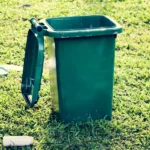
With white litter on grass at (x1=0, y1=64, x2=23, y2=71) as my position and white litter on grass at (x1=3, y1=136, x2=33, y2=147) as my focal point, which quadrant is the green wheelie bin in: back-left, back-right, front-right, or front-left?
front-left

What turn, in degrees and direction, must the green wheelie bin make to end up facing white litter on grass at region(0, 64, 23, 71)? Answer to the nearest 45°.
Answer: approximately 135° to its left

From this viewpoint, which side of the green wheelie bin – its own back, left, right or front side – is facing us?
right

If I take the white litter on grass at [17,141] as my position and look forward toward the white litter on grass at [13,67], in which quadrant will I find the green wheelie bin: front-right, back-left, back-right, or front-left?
front-right

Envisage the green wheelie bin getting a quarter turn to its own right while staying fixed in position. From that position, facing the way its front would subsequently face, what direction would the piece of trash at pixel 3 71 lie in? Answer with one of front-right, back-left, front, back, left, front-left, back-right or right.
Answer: back-right
